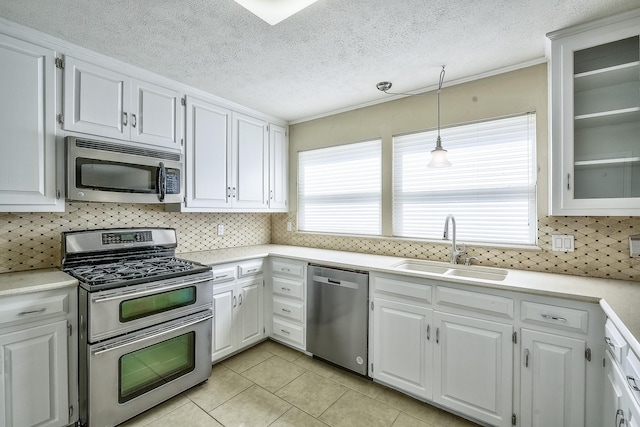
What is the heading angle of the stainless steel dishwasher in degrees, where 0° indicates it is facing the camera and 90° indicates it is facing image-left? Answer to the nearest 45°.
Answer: approximately 45°

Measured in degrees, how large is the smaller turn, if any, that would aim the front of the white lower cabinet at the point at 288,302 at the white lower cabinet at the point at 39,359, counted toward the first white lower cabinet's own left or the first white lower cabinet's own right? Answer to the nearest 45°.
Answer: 0° — it already faces it

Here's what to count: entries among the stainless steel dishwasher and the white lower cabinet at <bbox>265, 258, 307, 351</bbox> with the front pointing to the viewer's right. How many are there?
0

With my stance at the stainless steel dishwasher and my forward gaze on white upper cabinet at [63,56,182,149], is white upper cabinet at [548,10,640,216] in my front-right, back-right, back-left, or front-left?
back-left

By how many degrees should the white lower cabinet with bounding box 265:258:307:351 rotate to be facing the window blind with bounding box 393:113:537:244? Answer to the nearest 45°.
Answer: approximately 135° to its left

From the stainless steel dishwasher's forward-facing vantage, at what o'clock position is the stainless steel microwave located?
The stainless steel microwave is roughly at 1 o'clock from the stainless steel dishwasher.

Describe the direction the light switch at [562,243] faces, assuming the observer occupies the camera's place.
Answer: facing the viewer

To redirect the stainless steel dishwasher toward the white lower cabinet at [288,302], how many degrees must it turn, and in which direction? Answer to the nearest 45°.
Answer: approximately 90° to its right

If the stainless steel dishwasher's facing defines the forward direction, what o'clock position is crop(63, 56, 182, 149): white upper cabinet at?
The white upper cabinet is roughly at 1 o'clock from the stainless steel dishwasher.

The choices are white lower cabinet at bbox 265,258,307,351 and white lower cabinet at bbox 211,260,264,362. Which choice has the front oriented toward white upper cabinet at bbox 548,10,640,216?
white lower cabinet at bbox 211,260,264,362

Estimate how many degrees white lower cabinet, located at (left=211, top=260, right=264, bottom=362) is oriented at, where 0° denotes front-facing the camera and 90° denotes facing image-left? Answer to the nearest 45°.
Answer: approximately 315°

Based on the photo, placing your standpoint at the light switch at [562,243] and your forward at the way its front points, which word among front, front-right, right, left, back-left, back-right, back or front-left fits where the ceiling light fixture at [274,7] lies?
front-right

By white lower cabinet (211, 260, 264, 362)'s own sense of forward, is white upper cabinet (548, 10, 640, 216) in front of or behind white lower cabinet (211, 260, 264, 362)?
in front

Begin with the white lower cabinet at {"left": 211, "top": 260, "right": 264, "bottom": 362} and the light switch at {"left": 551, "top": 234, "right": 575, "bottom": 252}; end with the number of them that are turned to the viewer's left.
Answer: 0
